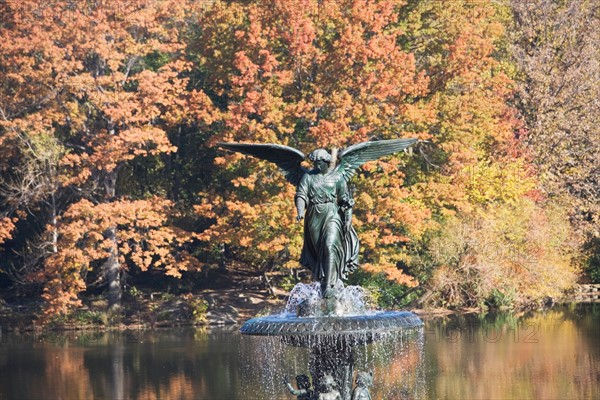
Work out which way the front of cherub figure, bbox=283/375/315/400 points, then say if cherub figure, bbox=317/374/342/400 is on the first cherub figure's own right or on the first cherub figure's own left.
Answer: on the first cherub figure's own left

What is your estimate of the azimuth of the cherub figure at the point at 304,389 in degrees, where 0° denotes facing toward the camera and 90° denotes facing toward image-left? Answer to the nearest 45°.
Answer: approximately 45°

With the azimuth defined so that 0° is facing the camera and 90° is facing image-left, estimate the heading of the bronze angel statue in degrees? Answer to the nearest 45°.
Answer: approximately 0°

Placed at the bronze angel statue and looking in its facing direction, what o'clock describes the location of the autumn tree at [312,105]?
The autumn tree is roughly at 6 o'clock from the bronze angel statue.

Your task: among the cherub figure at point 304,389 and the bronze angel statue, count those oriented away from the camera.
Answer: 0

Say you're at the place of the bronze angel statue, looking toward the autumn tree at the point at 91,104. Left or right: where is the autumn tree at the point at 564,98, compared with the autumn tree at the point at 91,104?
right
